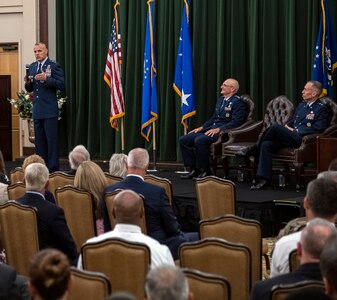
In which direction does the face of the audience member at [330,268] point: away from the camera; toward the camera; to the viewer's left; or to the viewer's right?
away from the camera

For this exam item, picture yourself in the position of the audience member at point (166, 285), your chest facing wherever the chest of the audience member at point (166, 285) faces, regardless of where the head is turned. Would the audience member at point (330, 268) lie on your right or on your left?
on your right

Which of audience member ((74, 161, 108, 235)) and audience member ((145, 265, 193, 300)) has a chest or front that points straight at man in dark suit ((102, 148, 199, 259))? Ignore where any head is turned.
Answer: audience member ((145, 265, 193, 300))

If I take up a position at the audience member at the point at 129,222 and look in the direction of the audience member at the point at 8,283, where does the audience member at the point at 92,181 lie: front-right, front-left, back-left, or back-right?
back-right

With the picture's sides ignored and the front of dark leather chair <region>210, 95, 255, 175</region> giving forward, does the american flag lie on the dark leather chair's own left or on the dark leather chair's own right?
on the dark leather chair's own right

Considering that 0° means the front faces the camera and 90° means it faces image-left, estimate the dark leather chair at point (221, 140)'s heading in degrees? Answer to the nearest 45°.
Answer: approximately 45°

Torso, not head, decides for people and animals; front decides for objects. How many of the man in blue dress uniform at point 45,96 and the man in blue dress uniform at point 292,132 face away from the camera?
0

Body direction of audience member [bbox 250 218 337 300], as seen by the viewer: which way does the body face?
away from the camera

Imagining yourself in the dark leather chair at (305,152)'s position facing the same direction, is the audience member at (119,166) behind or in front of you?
in front

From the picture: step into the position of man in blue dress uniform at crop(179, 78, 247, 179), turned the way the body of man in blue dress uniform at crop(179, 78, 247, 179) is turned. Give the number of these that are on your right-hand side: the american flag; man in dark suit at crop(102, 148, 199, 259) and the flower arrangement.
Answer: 2

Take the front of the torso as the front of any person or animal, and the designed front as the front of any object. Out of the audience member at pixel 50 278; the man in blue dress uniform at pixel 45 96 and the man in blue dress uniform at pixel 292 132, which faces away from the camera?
the audience member

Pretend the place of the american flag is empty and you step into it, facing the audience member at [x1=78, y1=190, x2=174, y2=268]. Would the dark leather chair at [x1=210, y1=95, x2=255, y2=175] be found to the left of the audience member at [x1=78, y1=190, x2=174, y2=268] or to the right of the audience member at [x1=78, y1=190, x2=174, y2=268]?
left

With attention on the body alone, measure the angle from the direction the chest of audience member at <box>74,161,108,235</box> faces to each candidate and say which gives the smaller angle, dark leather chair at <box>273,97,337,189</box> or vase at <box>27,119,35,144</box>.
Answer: the vase

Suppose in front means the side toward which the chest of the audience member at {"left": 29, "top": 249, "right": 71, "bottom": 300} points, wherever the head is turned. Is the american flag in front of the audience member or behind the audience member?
in front

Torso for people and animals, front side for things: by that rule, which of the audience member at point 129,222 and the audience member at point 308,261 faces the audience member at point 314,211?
the audience member at point 308,261

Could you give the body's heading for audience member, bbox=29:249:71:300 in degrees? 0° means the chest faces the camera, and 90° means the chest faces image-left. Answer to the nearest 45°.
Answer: approximately 180°

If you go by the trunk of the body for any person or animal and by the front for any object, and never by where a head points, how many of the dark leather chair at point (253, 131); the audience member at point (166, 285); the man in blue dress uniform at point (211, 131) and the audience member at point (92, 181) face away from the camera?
2

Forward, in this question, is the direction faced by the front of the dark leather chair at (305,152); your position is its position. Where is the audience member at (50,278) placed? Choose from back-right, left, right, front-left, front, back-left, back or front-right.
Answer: front-left

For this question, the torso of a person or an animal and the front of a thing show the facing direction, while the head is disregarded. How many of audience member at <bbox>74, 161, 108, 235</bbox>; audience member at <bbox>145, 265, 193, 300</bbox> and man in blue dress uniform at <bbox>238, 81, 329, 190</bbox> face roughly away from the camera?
2

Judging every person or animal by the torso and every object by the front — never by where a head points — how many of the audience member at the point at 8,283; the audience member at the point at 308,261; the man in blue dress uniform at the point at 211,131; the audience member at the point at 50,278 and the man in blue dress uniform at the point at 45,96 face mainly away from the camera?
3
